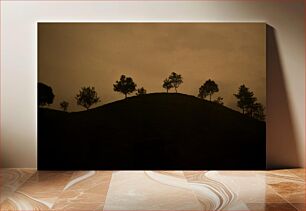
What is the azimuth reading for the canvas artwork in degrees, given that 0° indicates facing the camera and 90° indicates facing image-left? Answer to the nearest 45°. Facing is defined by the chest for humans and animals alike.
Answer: approximately 0°
